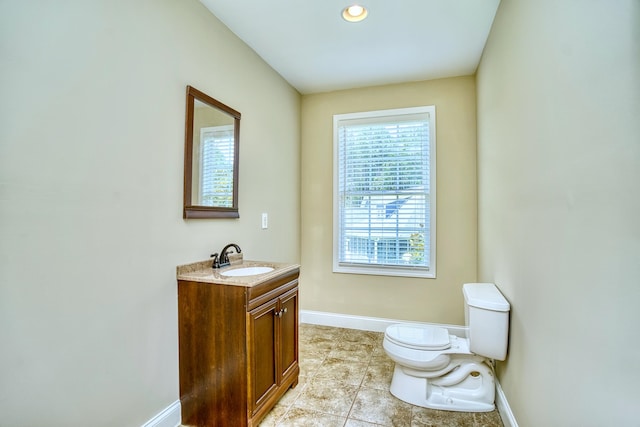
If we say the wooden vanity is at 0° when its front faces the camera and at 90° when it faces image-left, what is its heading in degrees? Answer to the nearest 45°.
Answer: approximately 315°

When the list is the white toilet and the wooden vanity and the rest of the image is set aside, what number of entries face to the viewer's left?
1

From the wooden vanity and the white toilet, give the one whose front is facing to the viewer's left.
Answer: the white toilet

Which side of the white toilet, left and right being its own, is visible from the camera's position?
left

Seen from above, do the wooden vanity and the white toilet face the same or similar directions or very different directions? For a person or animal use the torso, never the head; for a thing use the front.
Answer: very different directions
